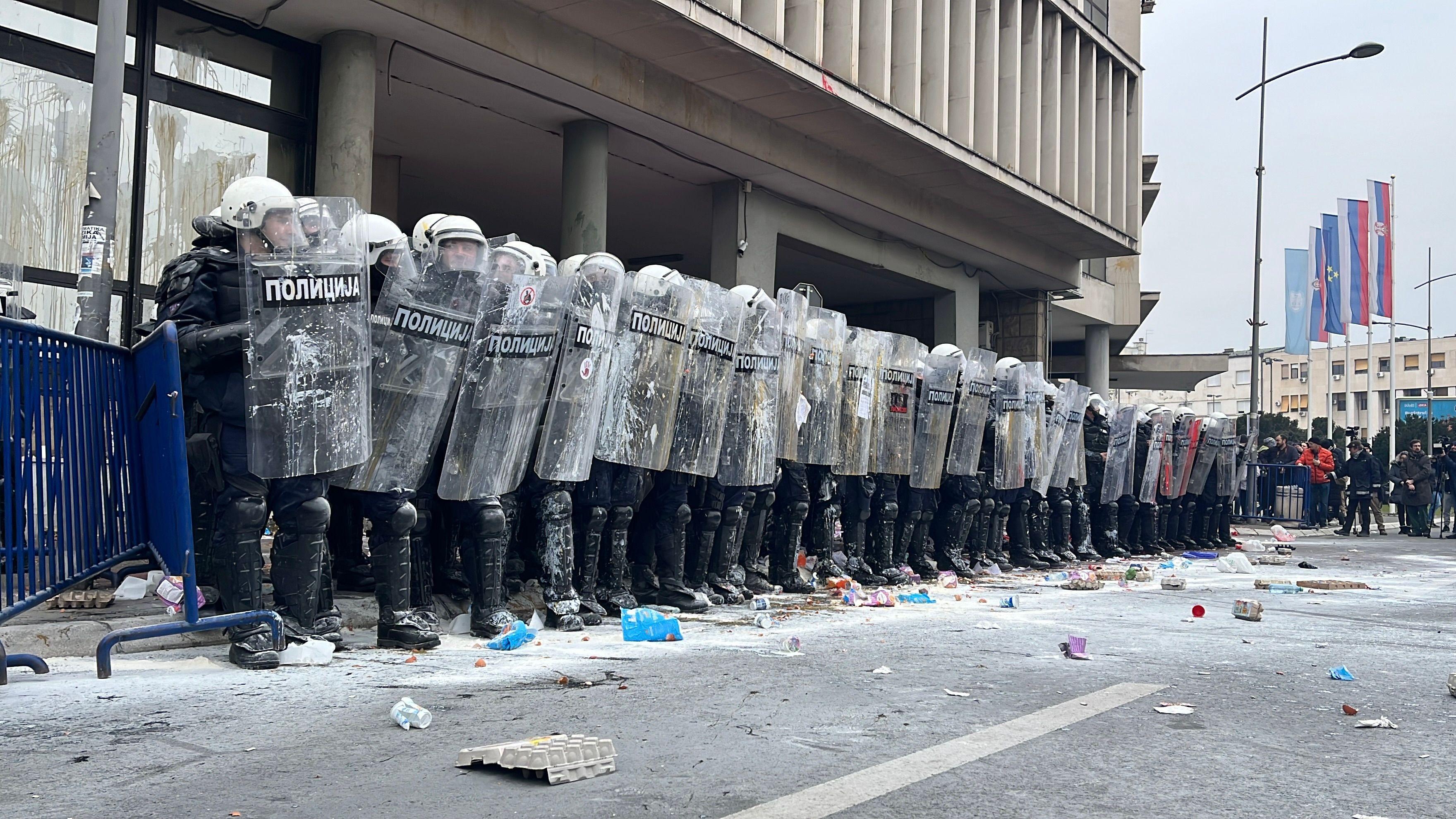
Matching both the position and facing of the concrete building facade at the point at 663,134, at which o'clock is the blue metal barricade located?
The blue metal barricade is roughly at 2 o'clock from the concrete building facade.

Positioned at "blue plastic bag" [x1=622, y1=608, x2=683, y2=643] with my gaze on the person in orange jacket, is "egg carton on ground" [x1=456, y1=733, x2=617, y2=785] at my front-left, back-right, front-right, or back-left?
back-right

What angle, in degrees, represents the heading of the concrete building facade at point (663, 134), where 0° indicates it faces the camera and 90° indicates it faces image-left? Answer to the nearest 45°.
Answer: approximately 315°

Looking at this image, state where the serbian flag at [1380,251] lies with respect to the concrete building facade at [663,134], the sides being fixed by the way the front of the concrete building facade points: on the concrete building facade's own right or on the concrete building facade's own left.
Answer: on the concrete building facade's own left

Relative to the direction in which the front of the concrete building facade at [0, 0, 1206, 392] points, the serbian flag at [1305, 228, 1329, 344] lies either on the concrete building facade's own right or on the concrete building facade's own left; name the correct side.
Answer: on the concrete building facade's own left

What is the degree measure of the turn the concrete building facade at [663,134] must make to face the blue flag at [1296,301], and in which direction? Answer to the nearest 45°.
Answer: approximately 90° to its left

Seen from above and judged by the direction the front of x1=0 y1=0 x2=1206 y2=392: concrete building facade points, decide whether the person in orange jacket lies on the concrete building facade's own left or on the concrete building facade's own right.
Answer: on the concrete building facade's own left

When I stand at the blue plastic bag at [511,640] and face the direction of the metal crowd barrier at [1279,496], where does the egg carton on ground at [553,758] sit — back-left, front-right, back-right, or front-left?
back-right

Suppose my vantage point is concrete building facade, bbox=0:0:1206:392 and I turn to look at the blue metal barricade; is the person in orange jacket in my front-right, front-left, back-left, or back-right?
back-left
